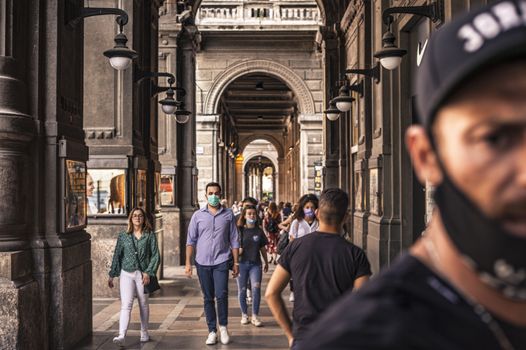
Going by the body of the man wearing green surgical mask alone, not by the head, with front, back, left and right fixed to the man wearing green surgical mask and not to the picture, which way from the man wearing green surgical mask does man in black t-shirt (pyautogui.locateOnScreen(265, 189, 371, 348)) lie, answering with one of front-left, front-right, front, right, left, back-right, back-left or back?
front

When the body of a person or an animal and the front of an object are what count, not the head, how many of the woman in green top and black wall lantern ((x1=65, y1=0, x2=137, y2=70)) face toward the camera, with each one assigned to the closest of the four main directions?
1

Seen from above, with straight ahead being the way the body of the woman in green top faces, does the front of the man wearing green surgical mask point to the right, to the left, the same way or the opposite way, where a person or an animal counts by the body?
the same way

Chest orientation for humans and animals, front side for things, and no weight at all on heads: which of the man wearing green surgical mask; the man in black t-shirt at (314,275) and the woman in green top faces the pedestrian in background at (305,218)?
the man in black t-shirt

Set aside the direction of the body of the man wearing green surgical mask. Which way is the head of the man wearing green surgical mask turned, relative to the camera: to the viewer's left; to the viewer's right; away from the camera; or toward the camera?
toward the camera

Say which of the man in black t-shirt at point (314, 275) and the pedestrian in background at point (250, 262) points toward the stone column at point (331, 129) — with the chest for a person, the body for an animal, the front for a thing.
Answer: the man in black t-shirt

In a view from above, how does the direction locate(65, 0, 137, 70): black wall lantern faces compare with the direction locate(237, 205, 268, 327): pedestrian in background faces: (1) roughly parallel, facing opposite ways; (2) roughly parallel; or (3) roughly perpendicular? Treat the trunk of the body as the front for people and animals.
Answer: roughly perpendicular

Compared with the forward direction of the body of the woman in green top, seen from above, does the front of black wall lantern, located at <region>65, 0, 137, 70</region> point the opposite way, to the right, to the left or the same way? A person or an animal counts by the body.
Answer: to the left

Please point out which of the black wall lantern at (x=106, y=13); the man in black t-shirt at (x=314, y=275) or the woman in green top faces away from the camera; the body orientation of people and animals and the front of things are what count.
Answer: the man in black t-shirt

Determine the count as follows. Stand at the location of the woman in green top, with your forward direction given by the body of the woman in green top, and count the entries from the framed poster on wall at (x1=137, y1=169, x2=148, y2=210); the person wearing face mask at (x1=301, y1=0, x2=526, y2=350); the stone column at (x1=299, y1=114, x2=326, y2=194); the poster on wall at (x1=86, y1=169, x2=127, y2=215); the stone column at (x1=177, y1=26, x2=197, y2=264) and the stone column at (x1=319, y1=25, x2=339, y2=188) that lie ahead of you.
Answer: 1

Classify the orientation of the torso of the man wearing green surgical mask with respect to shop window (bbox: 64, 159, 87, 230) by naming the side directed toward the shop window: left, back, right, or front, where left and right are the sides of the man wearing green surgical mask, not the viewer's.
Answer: right

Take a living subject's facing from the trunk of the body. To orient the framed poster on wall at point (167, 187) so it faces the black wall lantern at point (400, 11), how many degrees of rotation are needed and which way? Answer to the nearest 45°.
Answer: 0° — it already faces it

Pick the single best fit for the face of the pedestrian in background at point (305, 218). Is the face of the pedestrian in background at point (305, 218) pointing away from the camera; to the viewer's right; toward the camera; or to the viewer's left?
toward the camera

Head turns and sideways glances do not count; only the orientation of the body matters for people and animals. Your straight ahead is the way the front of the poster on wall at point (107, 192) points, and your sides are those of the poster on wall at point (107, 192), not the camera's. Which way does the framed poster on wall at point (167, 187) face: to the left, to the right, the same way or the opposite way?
the same way

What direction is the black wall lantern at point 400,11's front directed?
to the viewer's left

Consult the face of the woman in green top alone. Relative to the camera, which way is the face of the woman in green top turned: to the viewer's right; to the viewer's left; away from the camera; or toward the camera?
toward the camera
